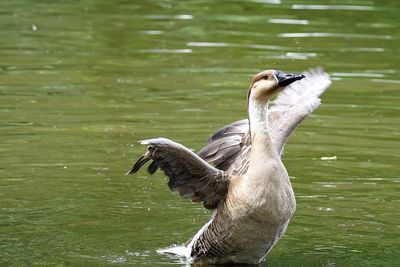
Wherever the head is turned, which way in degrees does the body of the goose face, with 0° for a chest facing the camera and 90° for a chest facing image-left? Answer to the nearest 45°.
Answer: approximately 315°
